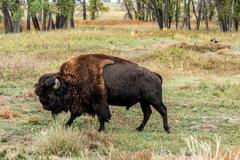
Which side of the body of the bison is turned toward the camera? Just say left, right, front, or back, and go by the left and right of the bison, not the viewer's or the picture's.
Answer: left

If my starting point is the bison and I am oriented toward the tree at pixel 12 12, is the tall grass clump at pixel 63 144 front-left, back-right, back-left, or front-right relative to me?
back-left

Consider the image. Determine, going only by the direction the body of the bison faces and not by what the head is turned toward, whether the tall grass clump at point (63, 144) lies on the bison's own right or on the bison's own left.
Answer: on the bison's own left

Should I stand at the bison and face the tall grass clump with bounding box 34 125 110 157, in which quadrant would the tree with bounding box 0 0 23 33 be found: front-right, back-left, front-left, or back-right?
back-right

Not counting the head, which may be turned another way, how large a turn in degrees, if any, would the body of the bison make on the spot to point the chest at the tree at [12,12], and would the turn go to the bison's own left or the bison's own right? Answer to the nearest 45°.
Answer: approximately 90° to the bison's own right
